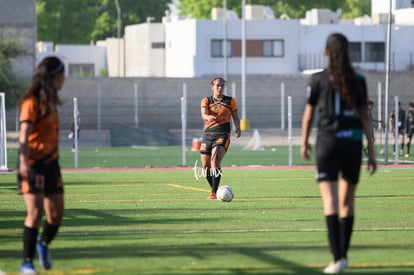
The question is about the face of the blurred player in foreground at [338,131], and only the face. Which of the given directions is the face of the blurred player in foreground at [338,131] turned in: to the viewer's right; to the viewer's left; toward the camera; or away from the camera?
away from the camera

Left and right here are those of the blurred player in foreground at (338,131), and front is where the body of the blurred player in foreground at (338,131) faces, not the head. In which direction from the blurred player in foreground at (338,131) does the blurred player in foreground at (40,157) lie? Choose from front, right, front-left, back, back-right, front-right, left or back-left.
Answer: left

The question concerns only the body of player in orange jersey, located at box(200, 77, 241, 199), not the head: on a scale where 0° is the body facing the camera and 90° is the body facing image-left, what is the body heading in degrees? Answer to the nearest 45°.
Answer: approximately 0°

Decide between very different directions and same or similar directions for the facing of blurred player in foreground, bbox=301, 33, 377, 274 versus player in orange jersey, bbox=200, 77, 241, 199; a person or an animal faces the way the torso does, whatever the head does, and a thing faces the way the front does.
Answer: very different directions

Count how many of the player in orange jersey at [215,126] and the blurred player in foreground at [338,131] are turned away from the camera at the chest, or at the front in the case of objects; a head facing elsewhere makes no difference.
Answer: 1

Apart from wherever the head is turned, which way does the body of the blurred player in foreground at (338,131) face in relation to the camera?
away from the camera

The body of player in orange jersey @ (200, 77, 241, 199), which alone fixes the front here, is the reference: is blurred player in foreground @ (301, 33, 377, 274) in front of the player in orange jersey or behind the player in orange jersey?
in front

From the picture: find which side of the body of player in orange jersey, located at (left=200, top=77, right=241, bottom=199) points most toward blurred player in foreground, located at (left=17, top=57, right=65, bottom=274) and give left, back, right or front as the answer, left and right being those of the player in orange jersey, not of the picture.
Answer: front
